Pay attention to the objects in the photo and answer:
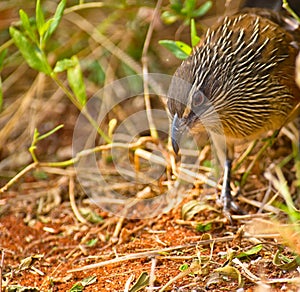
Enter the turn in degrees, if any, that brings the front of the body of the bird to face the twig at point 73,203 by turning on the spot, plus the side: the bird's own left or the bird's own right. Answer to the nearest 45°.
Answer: approximately 45° to the bird's own right

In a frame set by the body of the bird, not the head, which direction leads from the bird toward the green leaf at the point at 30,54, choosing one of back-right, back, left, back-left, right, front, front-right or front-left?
front-right

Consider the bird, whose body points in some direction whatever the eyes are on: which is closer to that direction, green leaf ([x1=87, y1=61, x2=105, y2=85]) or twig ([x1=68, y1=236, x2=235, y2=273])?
the twig

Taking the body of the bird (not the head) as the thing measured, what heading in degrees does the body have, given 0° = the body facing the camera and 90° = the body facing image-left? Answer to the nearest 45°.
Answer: approximately 45°

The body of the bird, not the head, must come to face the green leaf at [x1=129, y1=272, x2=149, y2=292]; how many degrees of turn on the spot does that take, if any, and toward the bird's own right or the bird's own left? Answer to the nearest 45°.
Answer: approximately 45° to the bird's own left

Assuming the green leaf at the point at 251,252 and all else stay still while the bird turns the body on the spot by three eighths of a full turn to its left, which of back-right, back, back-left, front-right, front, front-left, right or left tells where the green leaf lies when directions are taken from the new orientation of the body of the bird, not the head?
right

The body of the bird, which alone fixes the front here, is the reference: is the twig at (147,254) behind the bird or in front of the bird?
in front

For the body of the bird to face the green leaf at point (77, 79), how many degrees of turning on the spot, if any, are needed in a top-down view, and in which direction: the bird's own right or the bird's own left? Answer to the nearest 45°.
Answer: approximately 45° to the bird's own right
